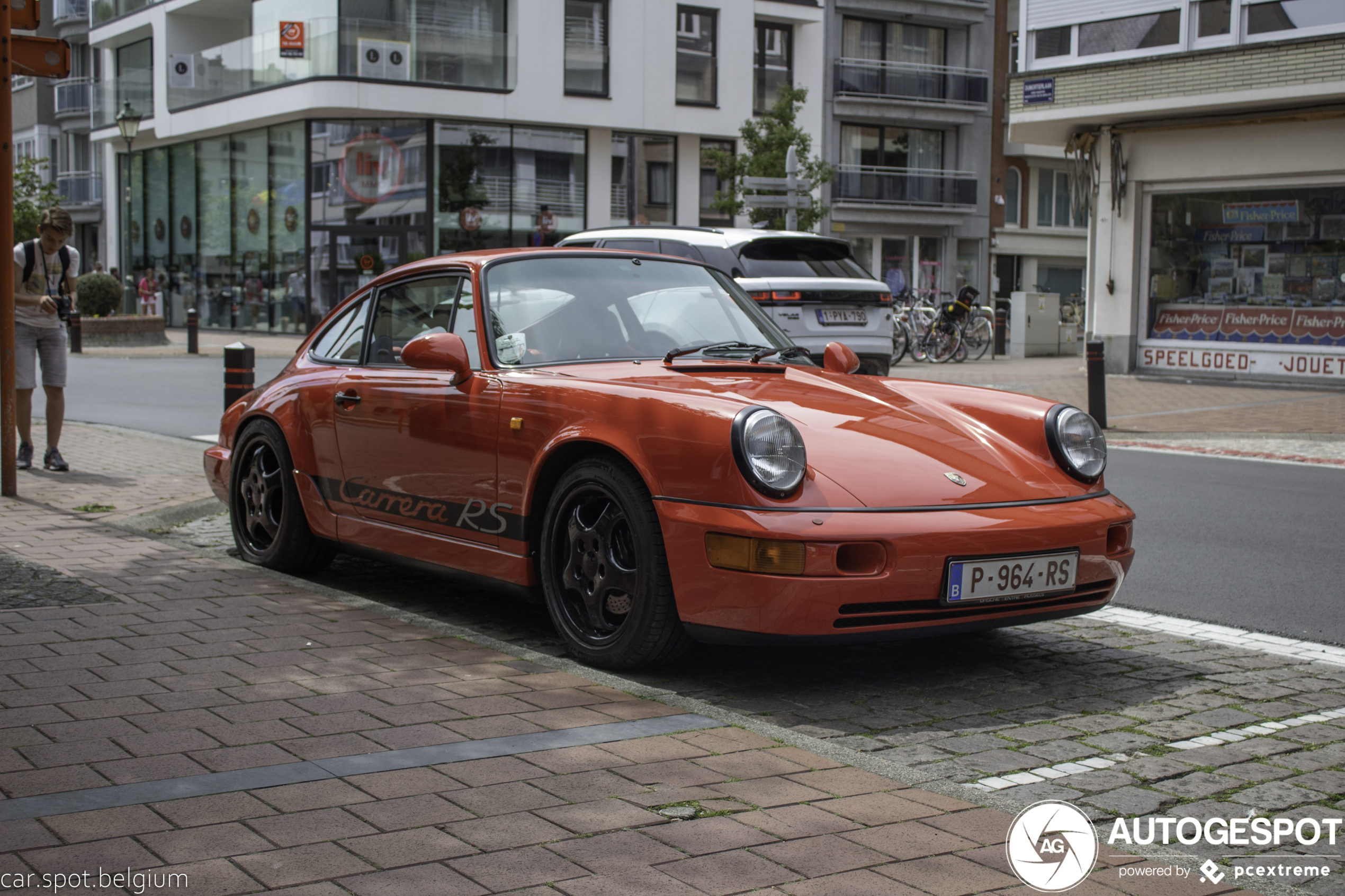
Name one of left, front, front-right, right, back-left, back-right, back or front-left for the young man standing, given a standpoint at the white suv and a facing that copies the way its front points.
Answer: left

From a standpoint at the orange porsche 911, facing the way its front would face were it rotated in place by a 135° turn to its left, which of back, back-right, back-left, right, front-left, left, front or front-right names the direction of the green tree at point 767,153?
front

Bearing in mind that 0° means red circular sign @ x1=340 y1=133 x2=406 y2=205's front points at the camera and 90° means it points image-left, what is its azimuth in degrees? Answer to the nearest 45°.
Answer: approximately 0°

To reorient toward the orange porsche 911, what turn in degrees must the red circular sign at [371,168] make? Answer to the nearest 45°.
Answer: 0° — it already faces it

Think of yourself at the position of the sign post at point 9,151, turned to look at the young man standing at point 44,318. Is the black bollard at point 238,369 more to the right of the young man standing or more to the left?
right

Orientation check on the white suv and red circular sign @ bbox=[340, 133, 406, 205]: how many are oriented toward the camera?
1

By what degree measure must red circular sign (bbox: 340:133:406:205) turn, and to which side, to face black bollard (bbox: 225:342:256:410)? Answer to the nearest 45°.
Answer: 0° — it already faces it

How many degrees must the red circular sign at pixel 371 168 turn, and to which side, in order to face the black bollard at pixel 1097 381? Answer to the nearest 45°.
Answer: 0° — it already faces it

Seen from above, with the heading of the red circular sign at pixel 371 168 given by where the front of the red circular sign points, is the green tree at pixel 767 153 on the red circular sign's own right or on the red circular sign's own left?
on the red circular sign's own left

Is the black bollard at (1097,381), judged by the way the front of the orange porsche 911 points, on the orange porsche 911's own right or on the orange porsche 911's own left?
on the orange porsche 911's own left

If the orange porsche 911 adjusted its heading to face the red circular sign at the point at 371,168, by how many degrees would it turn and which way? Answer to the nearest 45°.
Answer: approximately 135° to its left
